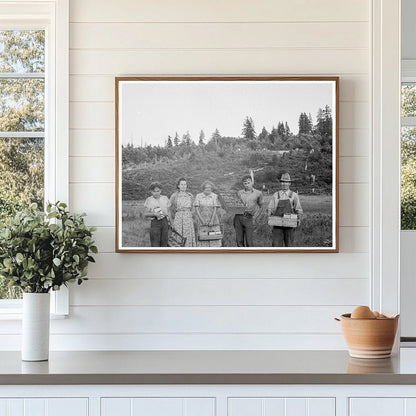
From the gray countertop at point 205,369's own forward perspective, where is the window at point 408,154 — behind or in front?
behind

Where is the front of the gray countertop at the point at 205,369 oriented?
toward the camera
